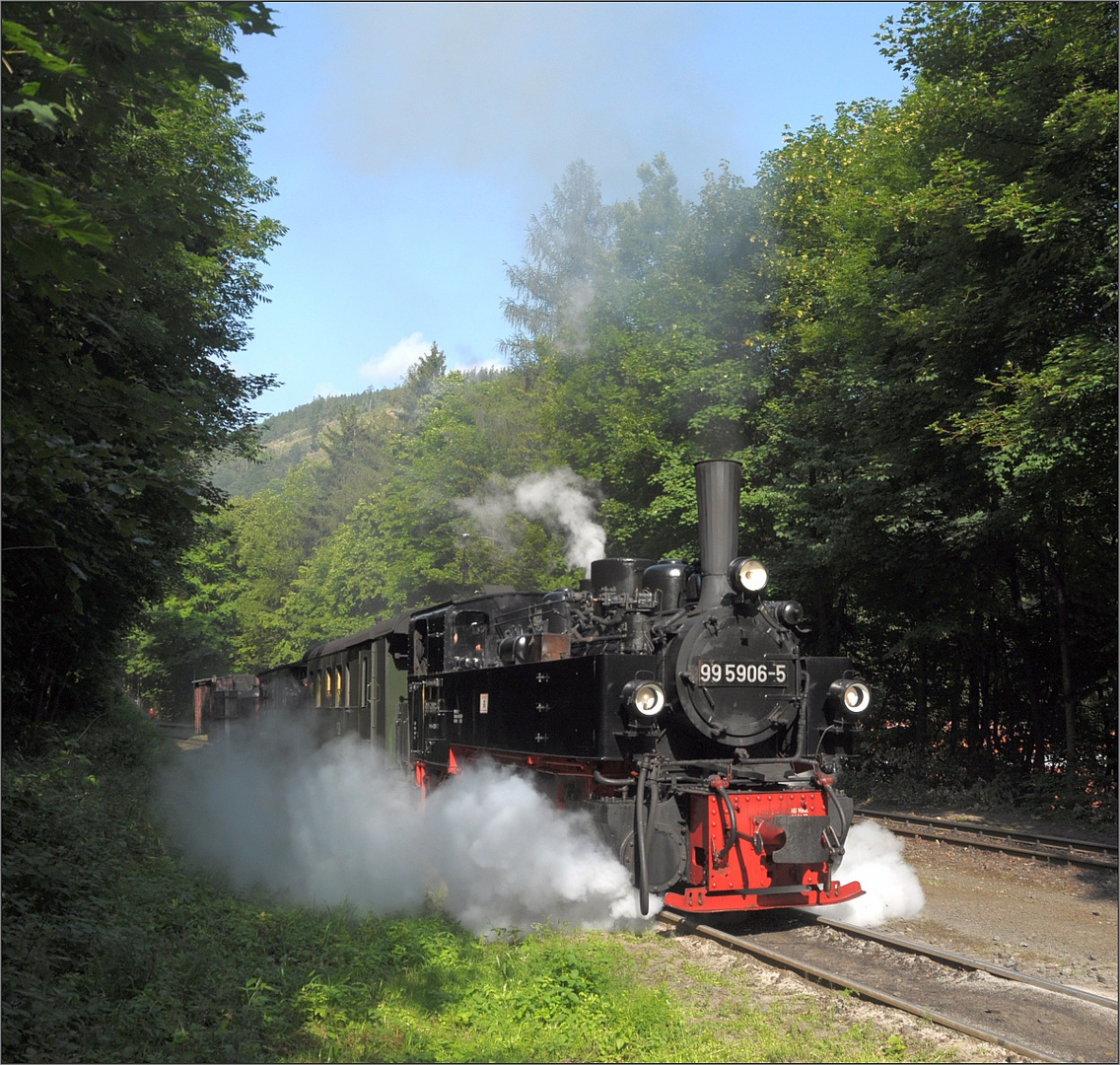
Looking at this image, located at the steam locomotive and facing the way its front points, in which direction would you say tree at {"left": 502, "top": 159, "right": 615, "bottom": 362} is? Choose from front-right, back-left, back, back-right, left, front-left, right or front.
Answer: back-left

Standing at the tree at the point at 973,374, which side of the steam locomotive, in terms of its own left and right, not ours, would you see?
left

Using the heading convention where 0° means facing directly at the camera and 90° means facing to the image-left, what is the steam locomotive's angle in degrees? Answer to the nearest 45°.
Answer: approximately 315°

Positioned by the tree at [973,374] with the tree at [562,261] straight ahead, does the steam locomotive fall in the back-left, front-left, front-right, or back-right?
back-left

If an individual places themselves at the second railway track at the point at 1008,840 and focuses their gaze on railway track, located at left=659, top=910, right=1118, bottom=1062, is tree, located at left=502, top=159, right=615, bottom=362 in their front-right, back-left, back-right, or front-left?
back-right

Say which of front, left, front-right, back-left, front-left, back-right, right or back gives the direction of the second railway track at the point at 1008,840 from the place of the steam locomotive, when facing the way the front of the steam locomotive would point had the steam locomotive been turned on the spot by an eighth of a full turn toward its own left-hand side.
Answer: front-left
